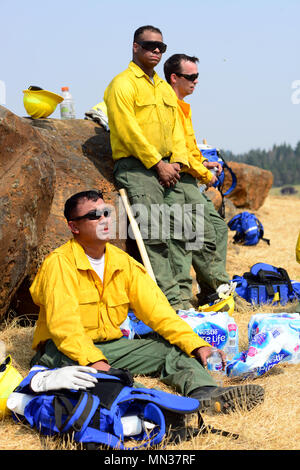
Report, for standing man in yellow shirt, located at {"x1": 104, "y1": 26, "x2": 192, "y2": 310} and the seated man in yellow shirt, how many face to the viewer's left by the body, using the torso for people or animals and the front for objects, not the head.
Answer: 0

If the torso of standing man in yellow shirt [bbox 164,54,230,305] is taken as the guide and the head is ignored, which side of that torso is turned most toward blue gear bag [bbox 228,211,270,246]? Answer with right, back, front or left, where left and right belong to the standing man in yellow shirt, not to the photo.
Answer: left

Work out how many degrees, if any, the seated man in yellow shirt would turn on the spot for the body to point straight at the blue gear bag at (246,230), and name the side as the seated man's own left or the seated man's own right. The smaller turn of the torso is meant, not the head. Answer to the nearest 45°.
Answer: approximately 135° to the seated man's own left

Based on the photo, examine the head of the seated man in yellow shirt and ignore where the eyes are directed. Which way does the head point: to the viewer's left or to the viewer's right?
to the viewer's right

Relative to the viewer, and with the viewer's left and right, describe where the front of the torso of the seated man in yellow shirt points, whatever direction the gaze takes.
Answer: facing the viewer and to the right of the viewer

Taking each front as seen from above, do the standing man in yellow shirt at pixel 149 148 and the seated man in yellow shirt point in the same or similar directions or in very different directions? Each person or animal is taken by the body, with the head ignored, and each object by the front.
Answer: same or similar directions

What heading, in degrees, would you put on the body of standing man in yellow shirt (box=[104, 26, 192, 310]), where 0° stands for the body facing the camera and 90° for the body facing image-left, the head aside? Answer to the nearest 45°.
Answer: approximately 315°

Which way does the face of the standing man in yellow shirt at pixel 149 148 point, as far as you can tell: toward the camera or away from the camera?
toward the camera

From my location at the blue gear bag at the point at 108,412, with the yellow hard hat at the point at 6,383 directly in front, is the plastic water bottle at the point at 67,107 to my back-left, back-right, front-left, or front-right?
front-right

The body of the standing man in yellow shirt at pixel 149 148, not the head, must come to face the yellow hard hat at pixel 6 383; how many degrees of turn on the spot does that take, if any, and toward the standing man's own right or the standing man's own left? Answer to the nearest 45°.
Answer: approximately 45° to the standing man's own right

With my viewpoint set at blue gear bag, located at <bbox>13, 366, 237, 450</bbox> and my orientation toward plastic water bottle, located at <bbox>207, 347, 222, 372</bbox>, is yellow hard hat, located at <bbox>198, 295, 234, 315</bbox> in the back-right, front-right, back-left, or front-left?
front-left
